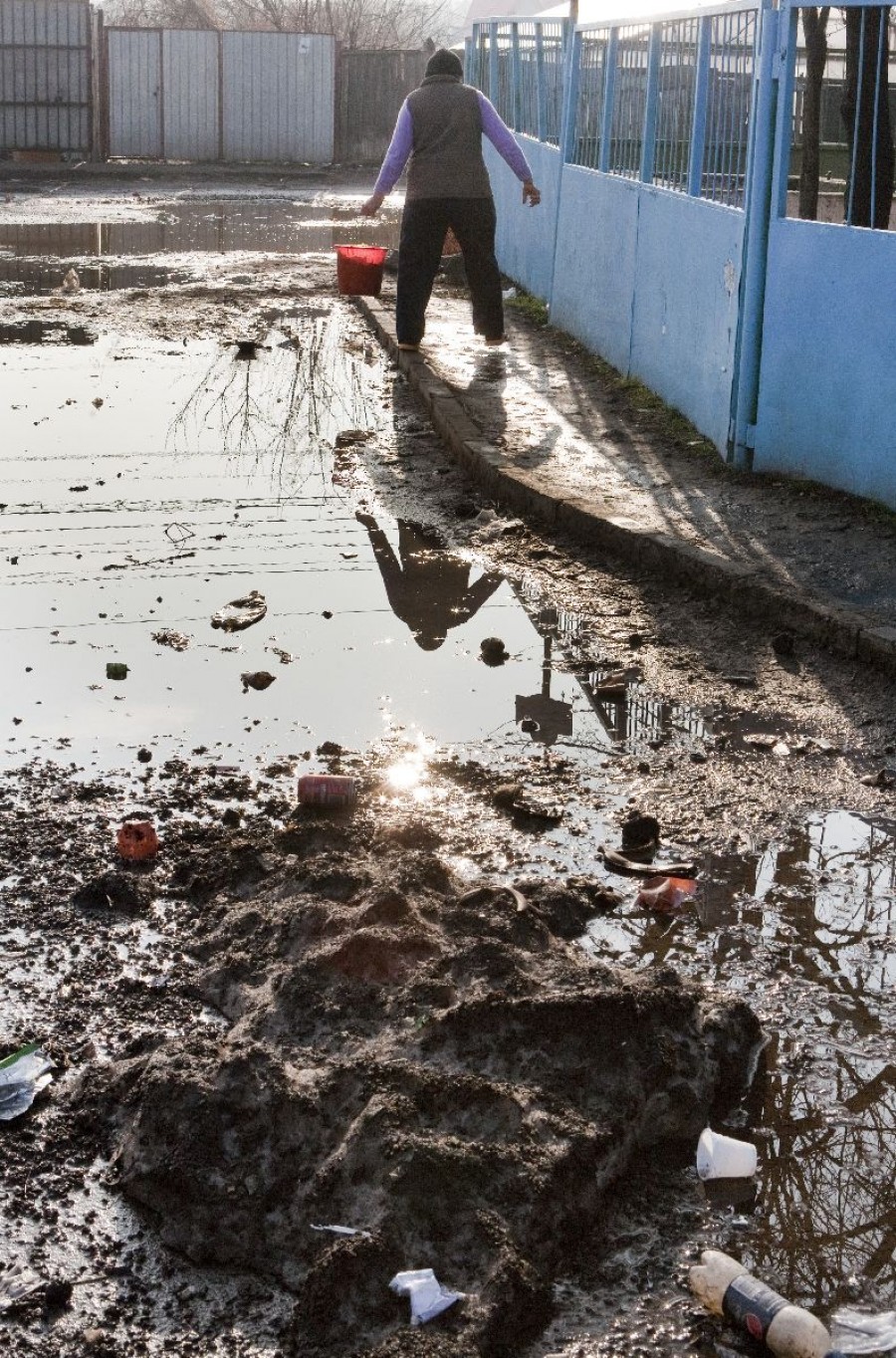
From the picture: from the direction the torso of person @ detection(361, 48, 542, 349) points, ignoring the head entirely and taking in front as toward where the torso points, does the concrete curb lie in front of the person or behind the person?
behind

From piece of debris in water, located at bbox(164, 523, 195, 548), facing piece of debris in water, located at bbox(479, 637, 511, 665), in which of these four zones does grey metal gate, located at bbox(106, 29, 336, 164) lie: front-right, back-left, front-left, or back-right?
back-left

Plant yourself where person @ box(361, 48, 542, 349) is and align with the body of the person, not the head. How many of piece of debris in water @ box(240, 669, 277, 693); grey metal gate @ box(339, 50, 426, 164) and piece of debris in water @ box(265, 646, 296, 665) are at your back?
2

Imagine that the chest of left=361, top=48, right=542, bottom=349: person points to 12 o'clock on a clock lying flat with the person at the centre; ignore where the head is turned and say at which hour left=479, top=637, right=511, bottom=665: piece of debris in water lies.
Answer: The piece of debris in water is roughly at 6 o'clock from the person.

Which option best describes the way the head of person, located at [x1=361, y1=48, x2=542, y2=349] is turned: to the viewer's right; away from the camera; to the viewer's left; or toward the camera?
away from the camera

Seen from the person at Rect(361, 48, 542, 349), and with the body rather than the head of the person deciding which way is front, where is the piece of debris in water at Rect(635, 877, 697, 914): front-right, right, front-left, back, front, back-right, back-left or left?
back

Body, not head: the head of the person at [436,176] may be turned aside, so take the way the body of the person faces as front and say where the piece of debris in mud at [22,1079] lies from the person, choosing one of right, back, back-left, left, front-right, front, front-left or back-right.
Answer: back

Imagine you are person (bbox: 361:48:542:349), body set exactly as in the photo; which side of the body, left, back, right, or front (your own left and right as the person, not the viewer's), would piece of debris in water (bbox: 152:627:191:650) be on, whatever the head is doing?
back

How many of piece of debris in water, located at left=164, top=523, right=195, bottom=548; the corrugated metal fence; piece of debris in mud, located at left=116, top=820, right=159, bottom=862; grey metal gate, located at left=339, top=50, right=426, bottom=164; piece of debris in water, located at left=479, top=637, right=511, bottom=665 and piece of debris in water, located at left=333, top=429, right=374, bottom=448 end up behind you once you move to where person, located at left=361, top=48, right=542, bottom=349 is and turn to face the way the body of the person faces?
4

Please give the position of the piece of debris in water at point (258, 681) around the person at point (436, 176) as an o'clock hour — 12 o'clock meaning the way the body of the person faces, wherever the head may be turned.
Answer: The piece of debris in water is roughly at 6 o'clock from the person.

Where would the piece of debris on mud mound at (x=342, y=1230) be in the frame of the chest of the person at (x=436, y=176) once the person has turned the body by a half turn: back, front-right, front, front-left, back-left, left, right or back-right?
front

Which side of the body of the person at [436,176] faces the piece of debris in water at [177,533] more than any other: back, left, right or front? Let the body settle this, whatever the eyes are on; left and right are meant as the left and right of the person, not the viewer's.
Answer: back

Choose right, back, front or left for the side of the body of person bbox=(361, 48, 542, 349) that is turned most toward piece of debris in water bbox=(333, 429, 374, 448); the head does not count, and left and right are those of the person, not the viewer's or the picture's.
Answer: back

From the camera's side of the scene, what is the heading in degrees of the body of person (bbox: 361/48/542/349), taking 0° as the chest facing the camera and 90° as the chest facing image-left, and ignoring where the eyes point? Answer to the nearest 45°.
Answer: approximately 180°

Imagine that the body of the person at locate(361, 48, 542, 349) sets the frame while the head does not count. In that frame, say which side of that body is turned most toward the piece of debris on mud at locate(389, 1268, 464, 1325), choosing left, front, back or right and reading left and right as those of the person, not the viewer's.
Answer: back

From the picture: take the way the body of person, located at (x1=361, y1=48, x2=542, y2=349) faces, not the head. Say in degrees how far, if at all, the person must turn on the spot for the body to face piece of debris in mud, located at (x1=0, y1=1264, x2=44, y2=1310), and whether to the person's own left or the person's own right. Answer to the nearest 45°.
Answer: approximately 180°

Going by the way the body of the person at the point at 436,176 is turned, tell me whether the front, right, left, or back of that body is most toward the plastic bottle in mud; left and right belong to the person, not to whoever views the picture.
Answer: back

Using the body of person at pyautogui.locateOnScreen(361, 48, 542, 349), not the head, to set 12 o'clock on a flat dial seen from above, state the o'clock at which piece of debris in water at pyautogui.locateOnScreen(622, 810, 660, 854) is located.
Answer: The piece of debris in water is roughly at 6 o'clock from the person.
